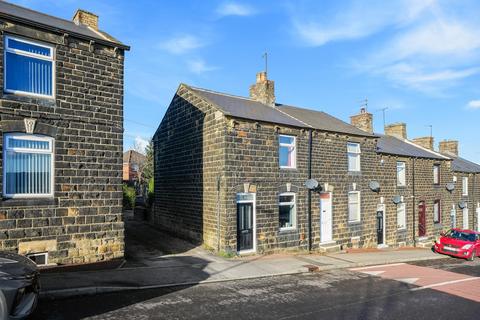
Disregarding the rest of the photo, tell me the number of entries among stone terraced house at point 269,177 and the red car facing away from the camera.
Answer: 0

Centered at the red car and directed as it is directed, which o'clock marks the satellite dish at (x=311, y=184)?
The satellite dish is roughly at 12 o'clock from the red car.

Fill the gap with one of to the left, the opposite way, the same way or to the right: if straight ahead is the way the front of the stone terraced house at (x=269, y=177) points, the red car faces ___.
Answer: to the right

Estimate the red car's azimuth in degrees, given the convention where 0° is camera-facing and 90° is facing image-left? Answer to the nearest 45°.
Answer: approximately 45°

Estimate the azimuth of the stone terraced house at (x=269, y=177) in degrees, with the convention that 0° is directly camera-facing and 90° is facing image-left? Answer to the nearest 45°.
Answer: approximately 315°
